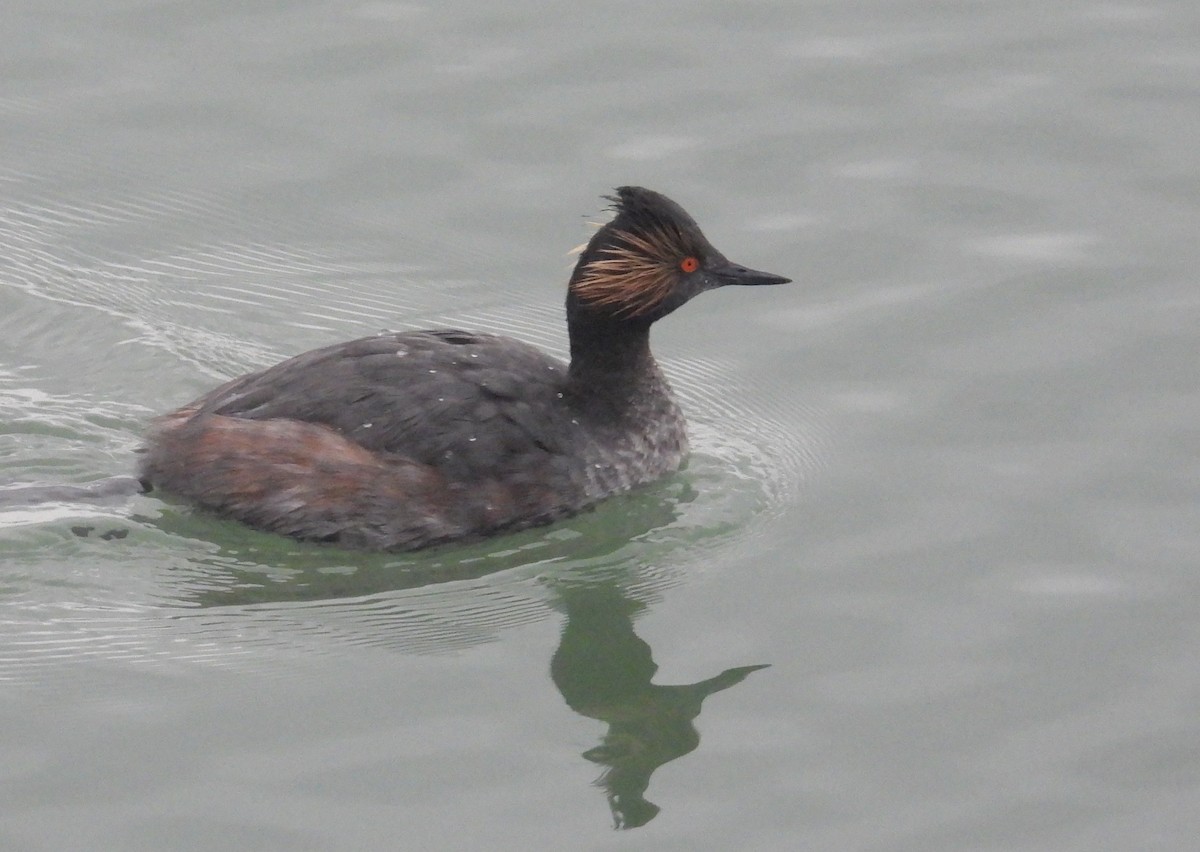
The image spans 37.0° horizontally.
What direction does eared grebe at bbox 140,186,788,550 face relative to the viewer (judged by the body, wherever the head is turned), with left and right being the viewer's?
facing to the right of the viewer
